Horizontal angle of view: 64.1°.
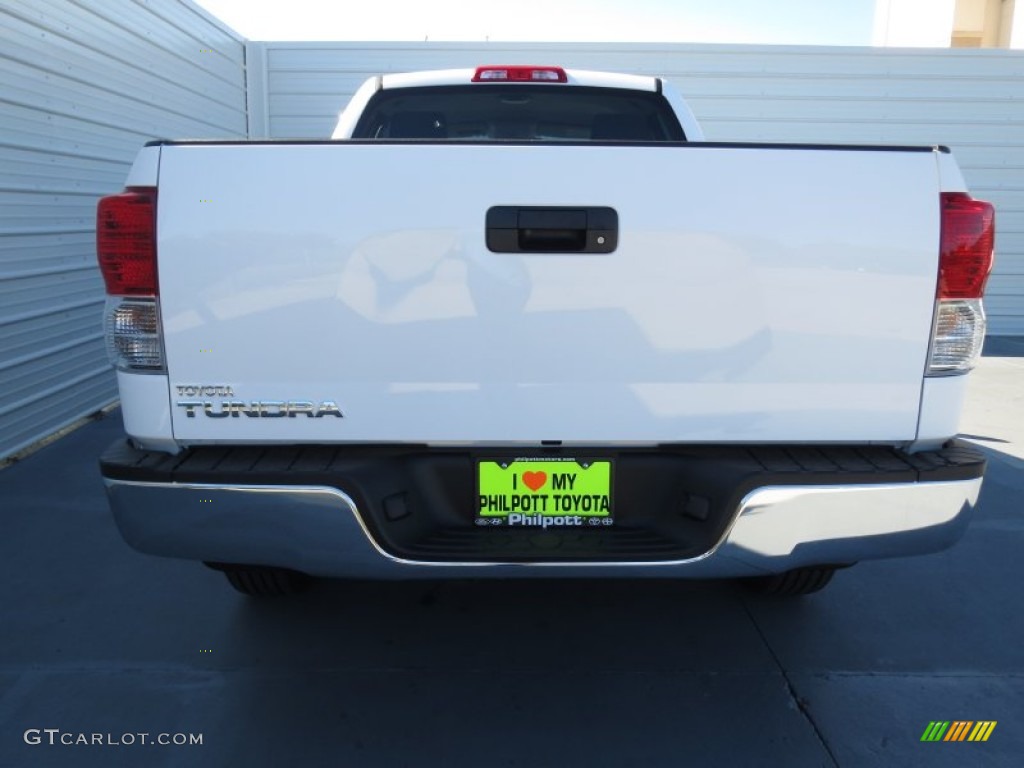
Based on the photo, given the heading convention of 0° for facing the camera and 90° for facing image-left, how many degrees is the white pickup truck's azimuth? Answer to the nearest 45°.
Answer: approximately 180°
